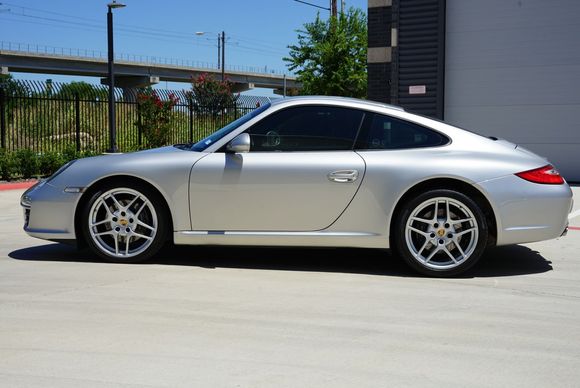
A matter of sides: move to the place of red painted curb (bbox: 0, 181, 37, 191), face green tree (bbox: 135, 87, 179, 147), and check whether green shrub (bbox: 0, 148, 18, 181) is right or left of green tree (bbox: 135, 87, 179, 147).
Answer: left

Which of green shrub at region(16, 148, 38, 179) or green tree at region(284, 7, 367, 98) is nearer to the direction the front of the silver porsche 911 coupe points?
the green shrub

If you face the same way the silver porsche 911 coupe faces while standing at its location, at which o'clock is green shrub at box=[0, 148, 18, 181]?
The green shrub is roughly at 2 o'clock from the silver porsche 911 coupe.

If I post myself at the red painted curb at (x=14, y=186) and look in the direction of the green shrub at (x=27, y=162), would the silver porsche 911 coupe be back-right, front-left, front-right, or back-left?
back-right

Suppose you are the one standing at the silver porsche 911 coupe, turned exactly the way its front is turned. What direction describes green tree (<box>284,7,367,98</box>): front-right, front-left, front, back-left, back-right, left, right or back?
right

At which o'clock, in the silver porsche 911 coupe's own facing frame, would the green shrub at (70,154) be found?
The green shrub is roughly at 2 o'clock from the silver porsche 911 coupe.

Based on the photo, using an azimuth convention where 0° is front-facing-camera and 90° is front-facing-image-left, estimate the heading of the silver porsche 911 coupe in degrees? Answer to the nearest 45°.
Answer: approximately 90°

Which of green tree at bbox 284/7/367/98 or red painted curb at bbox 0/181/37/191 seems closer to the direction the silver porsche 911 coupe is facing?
the red painted curb

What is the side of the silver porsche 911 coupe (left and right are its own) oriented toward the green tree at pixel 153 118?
right
